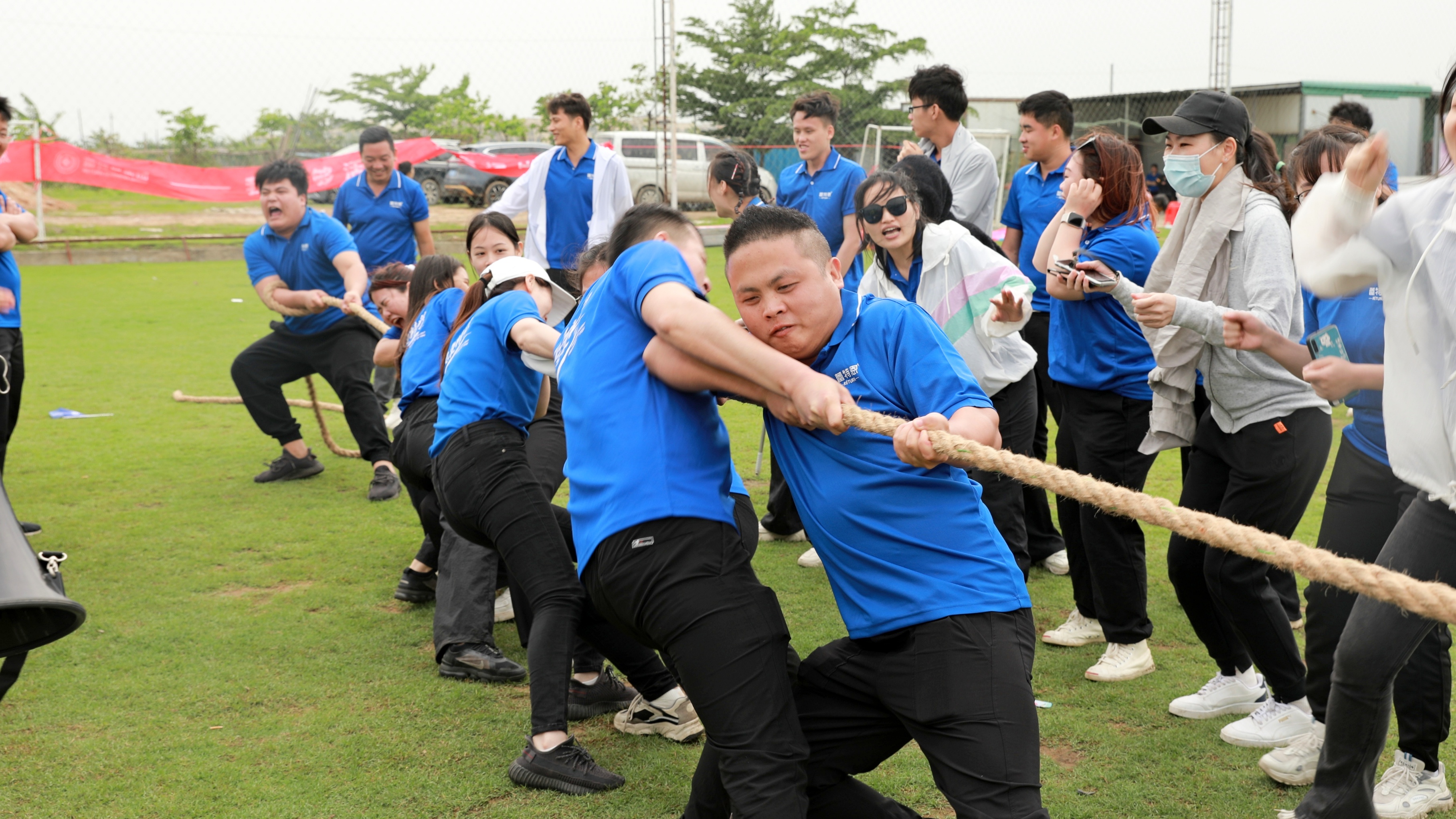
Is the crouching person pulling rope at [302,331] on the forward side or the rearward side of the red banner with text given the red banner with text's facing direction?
on the forward side

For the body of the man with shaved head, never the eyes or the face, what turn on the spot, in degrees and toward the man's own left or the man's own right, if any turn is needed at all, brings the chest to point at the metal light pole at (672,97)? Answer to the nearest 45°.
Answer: approximately 135° to the man's own right

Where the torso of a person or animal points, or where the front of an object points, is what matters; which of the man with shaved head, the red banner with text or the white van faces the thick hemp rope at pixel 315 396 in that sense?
the red banner with text

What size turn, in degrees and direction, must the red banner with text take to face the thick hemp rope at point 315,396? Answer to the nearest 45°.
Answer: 0° — it already faces it

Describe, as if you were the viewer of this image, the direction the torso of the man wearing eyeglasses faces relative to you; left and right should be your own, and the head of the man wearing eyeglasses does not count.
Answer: facing to the left of the viewer

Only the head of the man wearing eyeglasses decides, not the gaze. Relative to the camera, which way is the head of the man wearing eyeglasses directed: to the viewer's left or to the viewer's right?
to the viewer's left

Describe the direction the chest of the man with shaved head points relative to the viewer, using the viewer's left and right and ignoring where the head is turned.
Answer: facing the viewer and to the left of the viewer

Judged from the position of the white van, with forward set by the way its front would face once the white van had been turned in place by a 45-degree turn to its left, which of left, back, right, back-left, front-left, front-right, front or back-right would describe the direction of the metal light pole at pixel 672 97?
back-right

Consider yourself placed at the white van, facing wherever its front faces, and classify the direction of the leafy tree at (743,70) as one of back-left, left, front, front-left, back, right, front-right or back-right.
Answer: left

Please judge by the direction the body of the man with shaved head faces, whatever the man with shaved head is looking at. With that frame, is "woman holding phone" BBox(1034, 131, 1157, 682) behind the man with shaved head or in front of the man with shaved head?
behind
